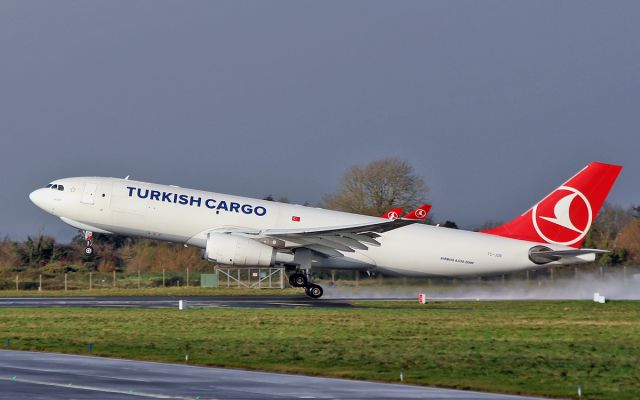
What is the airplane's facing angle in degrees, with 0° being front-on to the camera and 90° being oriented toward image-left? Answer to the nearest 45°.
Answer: approximately 90°
